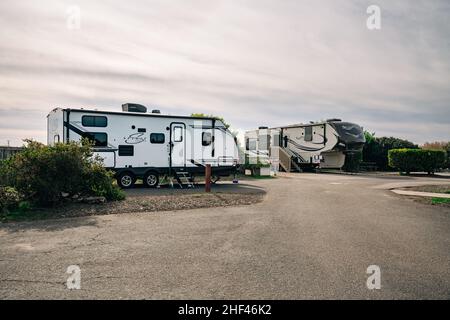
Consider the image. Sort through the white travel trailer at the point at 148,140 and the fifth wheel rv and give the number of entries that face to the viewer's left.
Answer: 0

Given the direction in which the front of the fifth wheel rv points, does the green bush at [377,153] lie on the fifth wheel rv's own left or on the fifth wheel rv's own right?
on the fifth wheel rv's own left

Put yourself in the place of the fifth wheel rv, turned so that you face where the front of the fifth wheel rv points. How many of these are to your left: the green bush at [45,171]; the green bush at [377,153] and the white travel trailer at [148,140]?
1

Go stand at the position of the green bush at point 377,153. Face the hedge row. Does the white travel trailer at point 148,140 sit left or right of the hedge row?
right

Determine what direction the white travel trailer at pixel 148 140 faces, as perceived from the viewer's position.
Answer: facing to the right of the viewer

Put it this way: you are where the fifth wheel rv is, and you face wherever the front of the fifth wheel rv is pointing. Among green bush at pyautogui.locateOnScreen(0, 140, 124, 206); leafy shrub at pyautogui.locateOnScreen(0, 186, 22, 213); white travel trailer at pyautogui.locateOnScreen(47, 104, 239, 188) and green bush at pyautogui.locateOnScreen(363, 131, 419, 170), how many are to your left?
1

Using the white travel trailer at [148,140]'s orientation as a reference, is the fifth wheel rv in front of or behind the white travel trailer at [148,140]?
in front

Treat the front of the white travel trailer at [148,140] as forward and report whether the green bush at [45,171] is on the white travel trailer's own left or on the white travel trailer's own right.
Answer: on the white travel trailer's own right

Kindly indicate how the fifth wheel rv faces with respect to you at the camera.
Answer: facing the viewer and to the right of the viewer

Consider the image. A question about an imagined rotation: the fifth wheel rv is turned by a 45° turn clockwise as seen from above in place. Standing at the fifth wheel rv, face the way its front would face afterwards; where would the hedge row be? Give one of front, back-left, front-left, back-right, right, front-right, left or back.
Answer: left

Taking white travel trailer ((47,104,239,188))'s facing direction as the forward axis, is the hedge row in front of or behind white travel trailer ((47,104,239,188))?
in front
